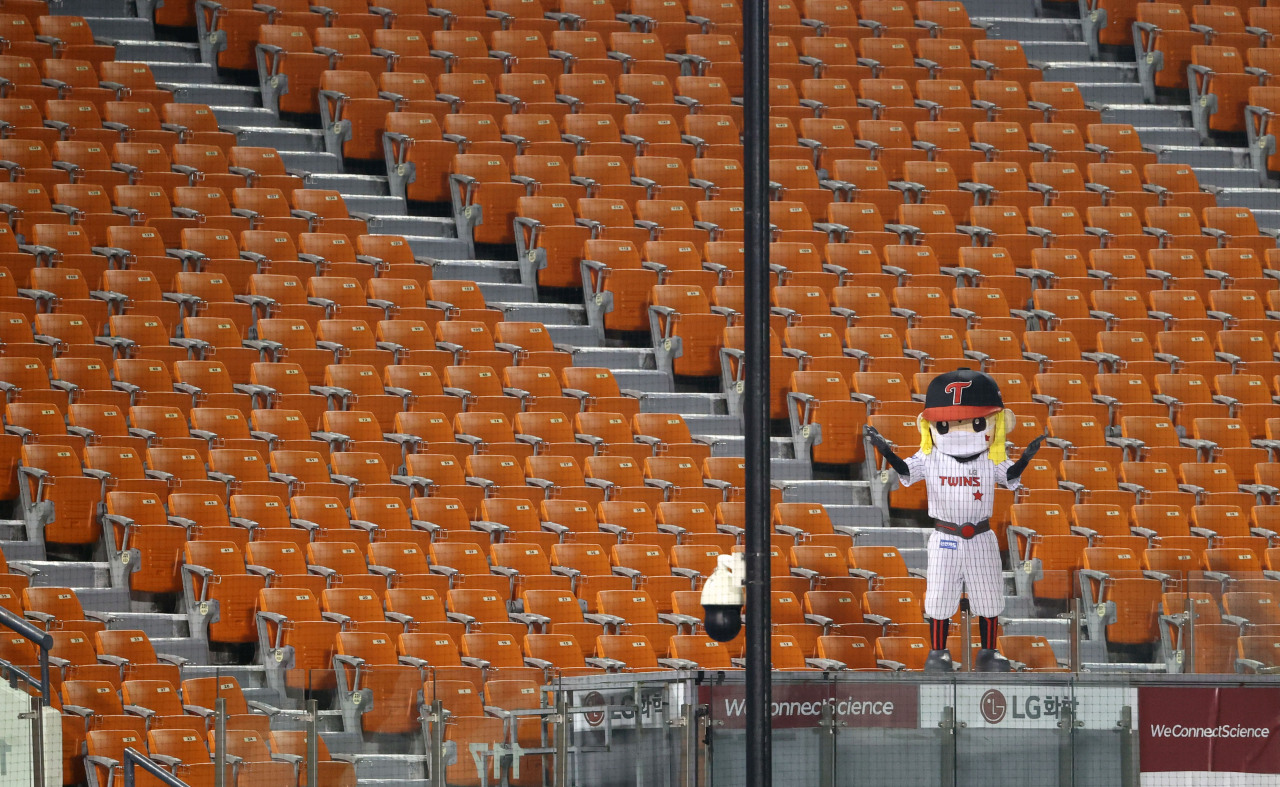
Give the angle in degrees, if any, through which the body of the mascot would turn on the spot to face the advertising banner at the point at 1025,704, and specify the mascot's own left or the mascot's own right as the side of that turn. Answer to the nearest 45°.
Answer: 0° — they already face it

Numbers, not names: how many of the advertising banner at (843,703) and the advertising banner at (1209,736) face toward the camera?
2

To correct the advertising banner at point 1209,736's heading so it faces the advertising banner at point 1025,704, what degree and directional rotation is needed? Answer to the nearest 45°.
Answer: approximately 90° to its right

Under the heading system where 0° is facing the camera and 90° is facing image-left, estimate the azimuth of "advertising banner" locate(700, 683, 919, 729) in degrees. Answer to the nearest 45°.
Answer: approximately 0°

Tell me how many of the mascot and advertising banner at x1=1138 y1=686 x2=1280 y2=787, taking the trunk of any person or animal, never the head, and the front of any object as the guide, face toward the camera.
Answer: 2

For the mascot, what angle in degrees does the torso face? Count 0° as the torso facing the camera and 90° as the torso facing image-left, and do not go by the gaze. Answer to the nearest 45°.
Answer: approximately 0°

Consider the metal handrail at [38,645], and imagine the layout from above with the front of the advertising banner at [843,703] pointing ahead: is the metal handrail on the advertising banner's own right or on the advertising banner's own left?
on the advertising banner's own right

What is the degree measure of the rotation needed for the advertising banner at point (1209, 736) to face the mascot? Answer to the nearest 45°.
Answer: approximately 135° to its right

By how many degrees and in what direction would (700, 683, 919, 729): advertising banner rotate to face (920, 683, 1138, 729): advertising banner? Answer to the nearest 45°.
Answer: approximately 90° to its left

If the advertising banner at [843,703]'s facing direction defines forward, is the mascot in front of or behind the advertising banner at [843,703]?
behind
